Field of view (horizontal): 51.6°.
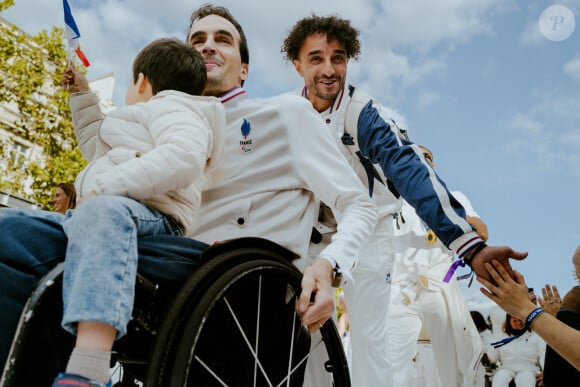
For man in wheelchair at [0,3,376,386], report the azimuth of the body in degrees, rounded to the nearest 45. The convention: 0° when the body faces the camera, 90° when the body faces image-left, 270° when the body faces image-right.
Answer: approximately 45°

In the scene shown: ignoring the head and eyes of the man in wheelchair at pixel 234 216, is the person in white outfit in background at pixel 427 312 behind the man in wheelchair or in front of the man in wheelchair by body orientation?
behind

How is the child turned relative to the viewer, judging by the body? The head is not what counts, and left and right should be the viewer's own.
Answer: facing to the left of the viewer

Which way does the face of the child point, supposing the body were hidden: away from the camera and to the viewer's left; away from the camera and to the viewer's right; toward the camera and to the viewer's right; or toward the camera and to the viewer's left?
away from the camera and to the viewer's left

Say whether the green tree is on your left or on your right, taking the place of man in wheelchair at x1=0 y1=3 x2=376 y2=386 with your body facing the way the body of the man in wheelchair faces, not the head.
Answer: on your right

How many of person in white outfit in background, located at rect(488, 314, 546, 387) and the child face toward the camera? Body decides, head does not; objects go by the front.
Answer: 1

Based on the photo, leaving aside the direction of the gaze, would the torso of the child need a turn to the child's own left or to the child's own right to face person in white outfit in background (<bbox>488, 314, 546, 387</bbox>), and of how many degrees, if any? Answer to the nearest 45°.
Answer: approximately 135° to the child's own right

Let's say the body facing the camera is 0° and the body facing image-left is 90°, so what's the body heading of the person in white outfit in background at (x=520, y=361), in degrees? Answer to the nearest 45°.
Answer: approximately 0°
